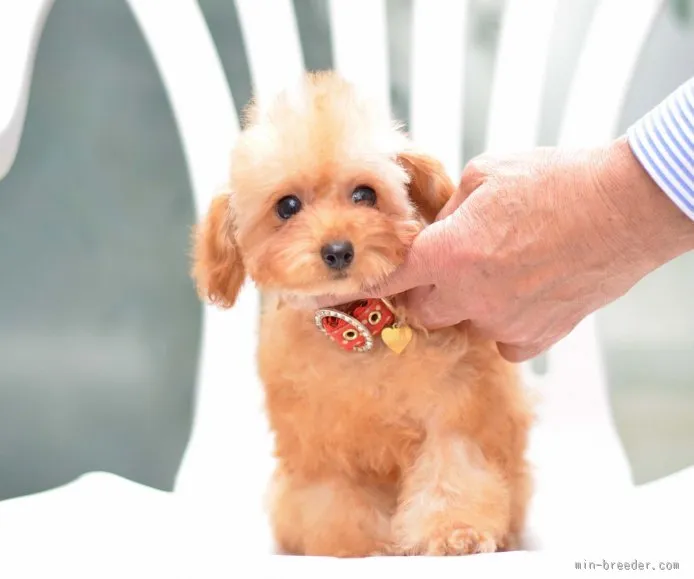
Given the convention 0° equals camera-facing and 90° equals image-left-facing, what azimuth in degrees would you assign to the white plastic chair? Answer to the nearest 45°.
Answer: approximately 0°
